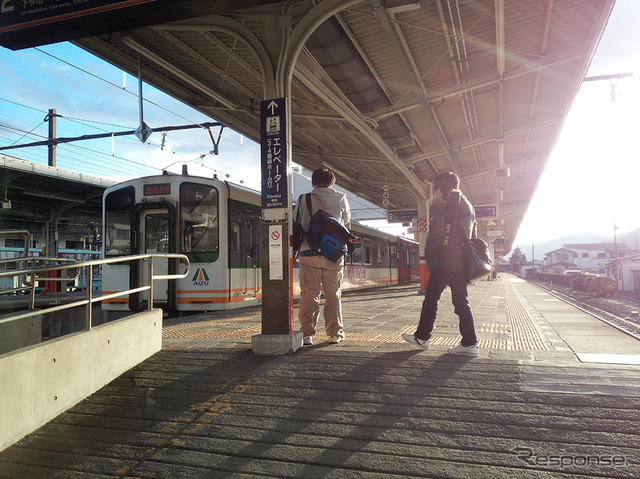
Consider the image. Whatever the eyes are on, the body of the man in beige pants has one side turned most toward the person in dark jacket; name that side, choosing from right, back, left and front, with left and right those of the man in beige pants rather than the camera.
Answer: right

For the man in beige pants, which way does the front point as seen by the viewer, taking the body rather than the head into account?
away from the camera

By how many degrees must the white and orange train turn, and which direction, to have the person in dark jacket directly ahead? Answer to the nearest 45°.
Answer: approximately 90° to its left

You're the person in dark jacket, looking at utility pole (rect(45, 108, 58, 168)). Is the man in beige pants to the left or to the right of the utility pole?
left

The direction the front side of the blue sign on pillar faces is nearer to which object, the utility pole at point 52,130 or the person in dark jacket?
the person in dark jacket
